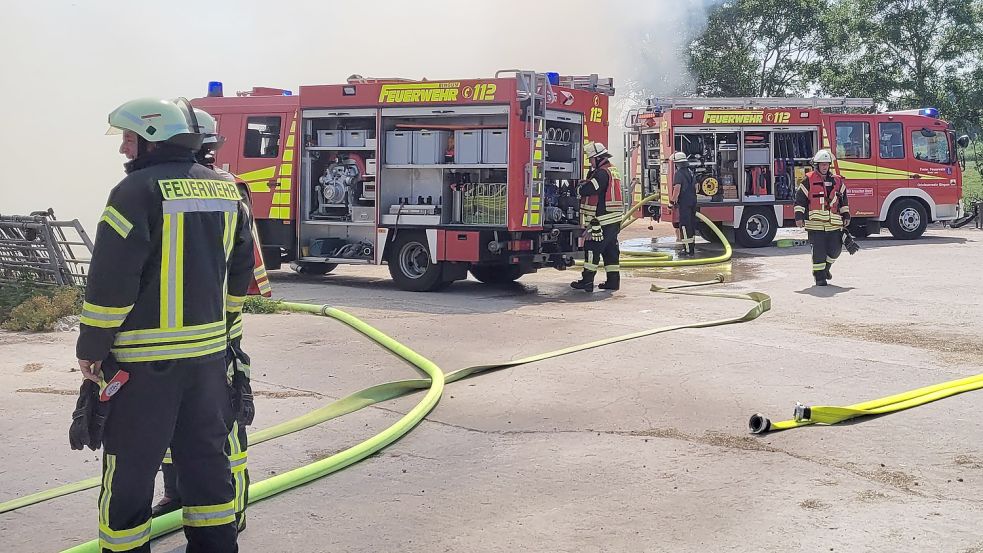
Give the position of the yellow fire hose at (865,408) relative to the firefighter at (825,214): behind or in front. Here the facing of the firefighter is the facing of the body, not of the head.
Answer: in front

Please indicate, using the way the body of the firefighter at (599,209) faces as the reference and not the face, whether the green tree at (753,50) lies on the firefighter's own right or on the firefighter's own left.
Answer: on the firefighter's own right

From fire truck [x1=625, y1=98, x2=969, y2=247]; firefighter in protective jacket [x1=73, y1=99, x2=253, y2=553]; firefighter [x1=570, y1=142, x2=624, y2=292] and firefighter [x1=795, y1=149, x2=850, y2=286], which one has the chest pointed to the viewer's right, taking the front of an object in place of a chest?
the fire truck

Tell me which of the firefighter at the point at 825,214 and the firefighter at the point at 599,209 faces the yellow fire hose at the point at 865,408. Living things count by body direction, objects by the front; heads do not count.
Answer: the firefighter at the point at 825,214

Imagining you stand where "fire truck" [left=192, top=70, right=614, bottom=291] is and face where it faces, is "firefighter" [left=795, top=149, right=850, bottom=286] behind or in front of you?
behind

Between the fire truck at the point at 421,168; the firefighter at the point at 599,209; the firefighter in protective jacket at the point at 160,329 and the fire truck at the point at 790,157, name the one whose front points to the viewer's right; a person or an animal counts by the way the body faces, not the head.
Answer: the fire truck at the point at 790,157

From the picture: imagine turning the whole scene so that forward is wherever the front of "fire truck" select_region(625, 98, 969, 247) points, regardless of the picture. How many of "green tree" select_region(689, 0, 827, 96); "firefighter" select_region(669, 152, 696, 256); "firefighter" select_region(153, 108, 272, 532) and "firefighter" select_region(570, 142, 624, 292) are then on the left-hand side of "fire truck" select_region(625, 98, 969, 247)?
1

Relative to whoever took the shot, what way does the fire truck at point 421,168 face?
facing away from the viewer and to the left of the viewer

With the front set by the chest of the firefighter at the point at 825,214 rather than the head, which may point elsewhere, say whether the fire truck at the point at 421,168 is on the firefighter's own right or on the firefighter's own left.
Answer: on the firefighter's own right

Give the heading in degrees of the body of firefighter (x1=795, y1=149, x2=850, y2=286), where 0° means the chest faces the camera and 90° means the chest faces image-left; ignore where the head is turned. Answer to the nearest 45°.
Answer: approximately 0°

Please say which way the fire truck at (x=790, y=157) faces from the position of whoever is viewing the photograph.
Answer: facing to the right of the viewer

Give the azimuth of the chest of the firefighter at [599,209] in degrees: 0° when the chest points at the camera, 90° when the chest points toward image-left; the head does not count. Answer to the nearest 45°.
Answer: approximately 90°

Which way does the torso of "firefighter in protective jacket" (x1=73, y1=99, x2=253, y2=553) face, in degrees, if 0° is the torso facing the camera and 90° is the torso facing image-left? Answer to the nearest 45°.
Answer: approximately 135°

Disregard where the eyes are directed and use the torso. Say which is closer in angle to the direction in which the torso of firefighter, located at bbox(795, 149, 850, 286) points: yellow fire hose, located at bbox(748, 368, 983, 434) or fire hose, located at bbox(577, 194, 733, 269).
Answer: the yellow fire hose

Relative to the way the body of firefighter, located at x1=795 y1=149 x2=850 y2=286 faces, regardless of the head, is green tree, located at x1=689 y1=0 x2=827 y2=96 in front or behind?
behind
